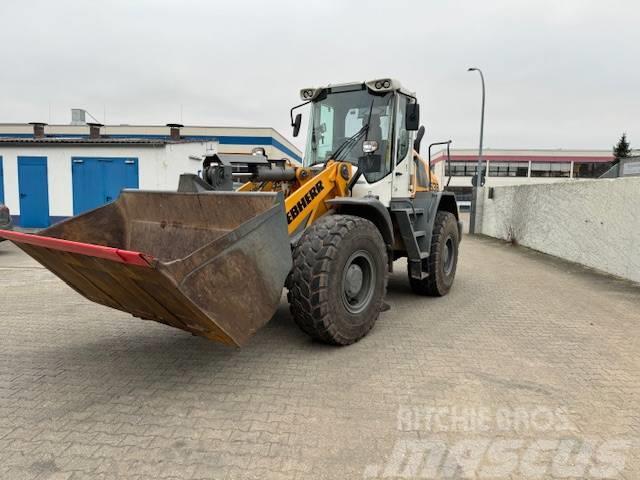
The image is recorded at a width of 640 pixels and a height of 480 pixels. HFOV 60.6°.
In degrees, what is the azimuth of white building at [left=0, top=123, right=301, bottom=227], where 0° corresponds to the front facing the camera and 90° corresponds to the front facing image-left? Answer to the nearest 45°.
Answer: approximately 0°

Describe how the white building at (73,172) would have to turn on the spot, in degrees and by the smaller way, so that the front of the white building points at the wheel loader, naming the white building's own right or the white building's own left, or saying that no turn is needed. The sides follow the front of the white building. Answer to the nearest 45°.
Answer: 0° — it already faces it

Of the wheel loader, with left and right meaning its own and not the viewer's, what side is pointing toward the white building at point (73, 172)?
right

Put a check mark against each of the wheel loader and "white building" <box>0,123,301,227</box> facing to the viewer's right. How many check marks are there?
0
